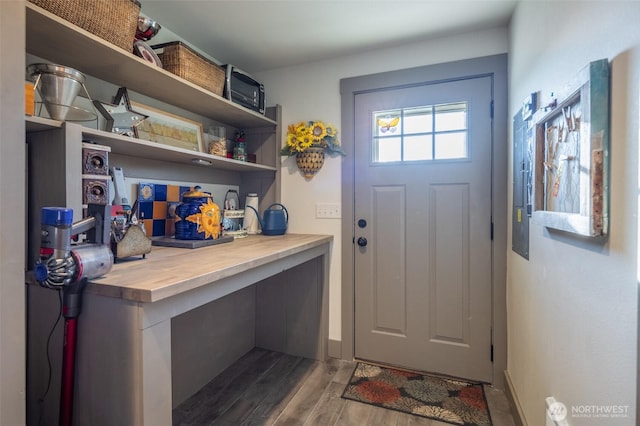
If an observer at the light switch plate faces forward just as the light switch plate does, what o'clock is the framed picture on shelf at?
The framed picture on shelf is roughly at 2 o'clock from the light switch plate.

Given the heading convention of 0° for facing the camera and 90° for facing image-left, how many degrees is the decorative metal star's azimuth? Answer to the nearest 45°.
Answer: approximately 315°

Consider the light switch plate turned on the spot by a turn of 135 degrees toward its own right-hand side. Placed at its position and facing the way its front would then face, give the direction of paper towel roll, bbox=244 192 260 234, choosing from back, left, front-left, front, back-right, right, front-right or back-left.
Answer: front-left

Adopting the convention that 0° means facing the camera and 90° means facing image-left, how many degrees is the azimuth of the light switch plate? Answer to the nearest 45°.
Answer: approximately 0°

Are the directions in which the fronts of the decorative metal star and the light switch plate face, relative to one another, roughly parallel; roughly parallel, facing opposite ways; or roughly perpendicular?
roughly perpendicular

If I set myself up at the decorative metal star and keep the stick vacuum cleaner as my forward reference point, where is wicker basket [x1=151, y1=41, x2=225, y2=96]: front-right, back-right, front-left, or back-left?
back-left

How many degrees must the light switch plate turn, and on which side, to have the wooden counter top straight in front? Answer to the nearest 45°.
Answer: approximately 45° to its right
